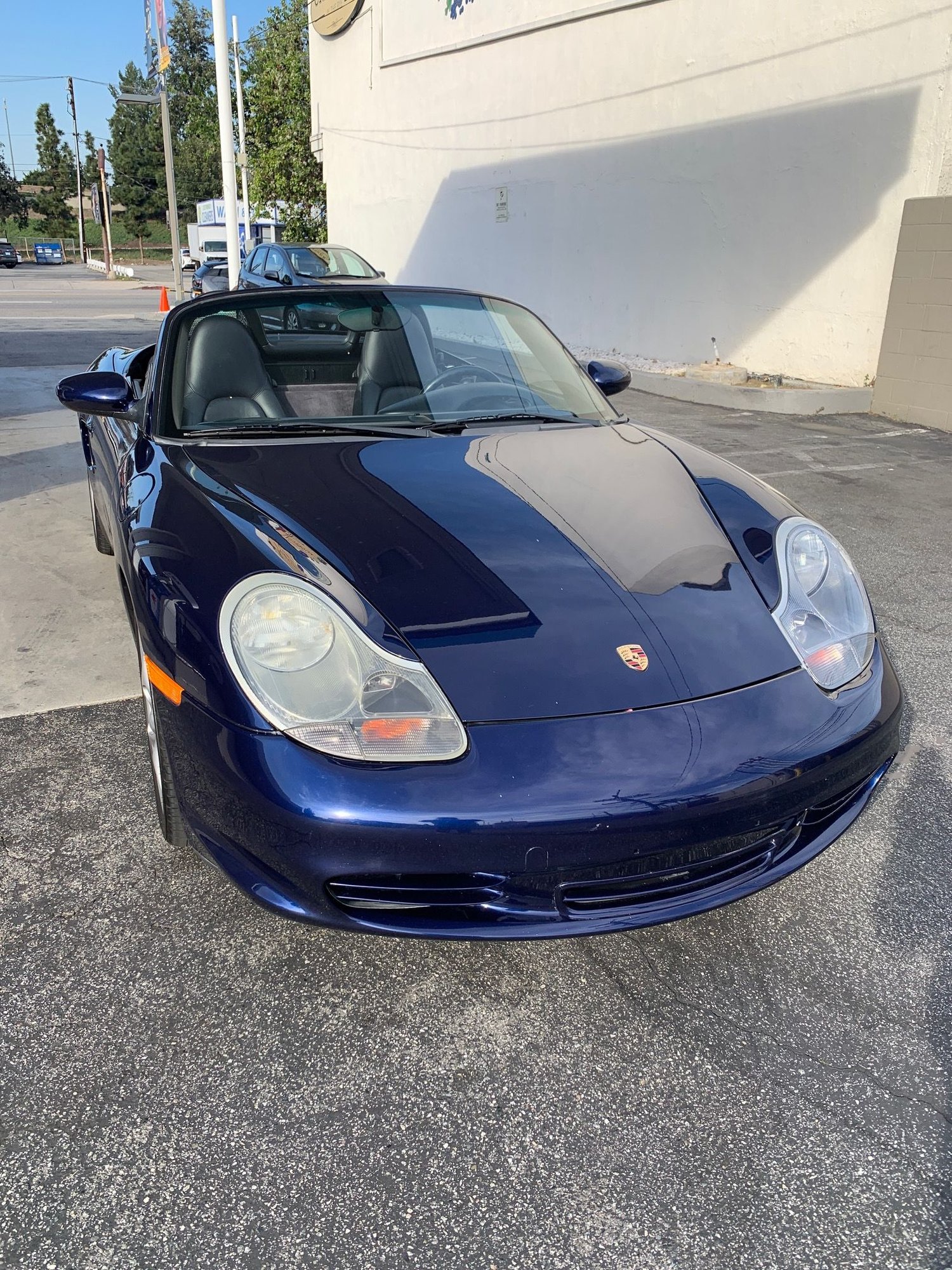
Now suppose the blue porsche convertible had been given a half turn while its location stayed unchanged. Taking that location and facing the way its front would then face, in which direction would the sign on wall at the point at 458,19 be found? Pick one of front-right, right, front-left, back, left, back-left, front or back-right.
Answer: front-right

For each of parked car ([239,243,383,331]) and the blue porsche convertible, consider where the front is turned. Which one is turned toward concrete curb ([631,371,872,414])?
the parked car

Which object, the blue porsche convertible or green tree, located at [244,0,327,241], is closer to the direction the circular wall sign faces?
the blue porsche convertible

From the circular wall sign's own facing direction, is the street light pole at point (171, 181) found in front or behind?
in front

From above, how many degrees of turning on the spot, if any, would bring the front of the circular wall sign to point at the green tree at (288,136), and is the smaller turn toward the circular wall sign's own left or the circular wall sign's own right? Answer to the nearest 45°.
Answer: approximately 135° to the circular wall sign's own right

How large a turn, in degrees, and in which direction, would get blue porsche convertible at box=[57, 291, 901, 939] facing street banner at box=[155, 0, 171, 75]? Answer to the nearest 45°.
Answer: approximately 135° to its left

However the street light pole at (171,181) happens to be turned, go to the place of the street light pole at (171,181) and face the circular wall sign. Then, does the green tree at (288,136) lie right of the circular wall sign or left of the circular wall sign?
left

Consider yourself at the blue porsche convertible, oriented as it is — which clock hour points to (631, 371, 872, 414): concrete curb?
The concrete curb is roughly at 8 o'clock from the blue porsche convertible.

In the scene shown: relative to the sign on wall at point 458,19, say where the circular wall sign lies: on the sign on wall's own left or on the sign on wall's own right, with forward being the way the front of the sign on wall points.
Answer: on the sign on wall's own right

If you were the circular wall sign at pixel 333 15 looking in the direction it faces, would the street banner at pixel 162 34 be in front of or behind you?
in front

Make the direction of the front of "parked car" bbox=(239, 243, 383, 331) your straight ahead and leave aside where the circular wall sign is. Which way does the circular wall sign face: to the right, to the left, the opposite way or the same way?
to the right
